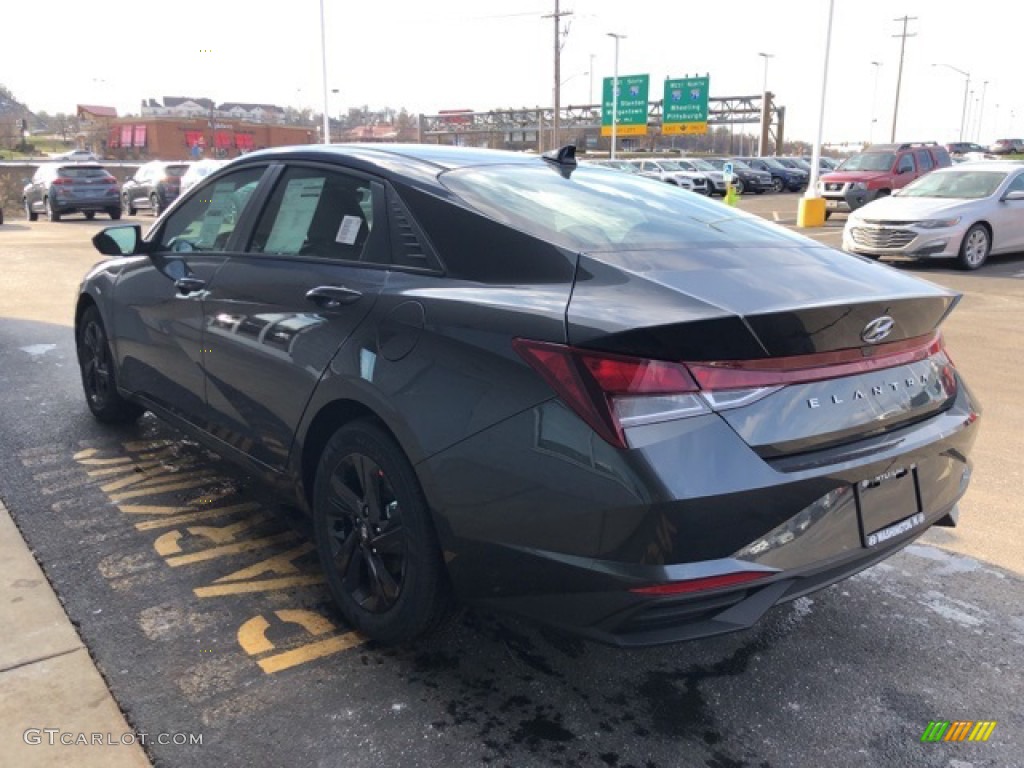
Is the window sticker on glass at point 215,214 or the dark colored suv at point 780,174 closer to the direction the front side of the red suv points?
the window sticker on glass

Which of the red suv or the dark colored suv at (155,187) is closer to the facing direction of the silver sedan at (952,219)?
the dark colored suv

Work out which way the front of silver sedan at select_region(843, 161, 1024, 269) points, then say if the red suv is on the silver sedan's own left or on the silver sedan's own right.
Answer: on the silver sedan's own right

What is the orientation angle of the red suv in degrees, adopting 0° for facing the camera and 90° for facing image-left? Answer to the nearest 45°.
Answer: approximately 45°

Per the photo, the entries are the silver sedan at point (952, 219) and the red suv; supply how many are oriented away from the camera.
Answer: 0

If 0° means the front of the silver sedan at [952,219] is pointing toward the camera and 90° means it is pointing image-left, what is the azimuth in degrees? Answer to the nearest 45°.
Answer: approximately 45°

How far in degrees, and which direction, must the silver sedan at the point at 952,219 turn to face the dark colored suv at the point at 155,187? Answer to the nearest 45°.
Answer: approximately 45° to its right

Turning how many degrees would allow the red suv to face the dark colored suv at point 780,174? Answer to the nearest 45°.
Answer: approximately 135° to its right

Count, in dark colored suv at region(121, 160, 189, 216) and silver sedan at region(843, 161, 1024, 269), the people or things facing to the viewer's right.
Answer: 0

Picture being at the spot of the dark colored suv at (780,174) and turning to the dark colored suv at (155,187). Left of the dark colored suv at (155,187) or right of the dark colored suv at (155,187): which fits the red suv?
left

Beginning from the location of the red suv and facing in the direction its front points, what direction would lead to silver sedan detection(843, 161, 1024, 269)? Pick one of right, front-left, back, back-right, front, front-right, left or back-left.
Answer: front-left

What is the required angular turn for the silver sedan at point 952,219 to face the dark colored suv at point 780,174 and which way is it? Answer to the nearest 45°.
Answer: approximately 135° to its right

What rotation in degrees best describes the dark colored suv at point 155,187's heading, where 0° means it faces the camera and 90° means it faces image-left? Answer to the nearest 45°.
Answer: approximately 135°
